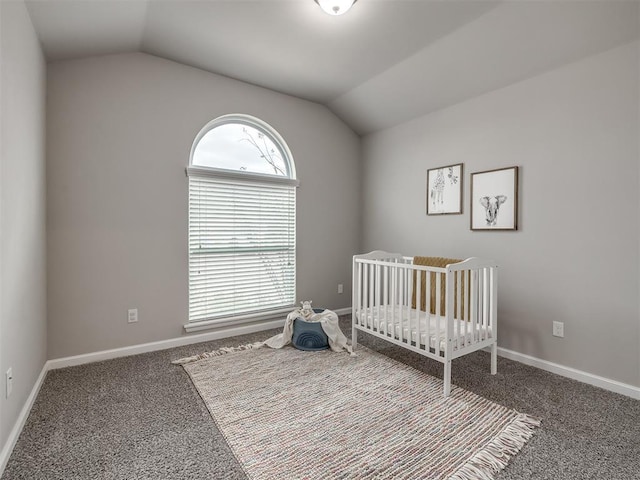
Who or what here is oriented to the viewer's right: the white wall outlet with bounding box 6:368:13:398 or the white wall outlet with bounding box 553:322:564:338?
the white wall outlet with bounding box 6:368:13:398

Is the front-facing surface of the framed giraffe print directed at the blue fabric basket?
yes

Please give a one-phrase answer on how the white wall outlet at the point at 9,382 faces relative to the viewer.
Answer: facing to the right of the viewer

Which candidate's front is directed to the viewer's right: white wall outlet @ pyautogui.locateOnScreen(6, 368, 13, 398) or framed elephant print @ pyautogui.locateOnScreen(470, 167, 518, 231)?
the white wall outlet

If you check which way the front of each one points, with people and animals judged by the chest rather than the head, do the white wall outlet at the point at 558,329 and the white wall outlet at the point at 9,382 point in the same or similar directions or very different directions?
very different directions

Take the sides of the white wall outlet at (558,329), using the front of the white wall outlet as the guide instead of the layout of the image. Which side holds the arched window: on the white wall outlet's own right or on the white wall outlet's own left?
on the white wall outlet's own right
